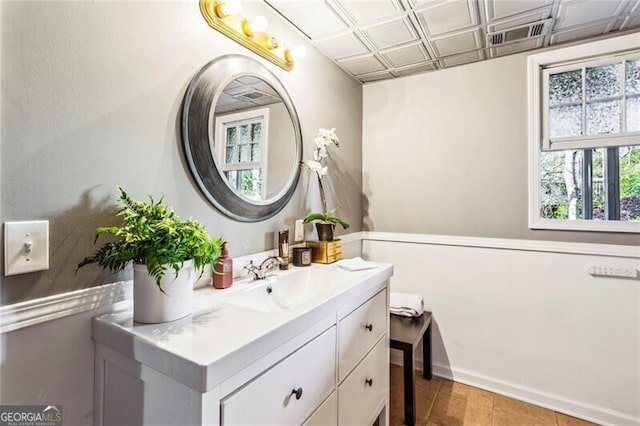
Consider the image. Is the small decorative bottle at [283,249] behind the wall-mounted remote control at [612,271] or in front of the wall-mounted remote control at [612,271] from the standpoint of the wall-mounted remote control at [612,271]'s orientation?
in front

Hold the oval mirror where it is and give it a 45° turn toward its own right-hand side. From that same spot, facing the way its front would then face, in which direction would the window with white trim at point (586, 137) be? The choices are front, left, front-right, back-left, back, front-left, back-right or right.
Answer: left

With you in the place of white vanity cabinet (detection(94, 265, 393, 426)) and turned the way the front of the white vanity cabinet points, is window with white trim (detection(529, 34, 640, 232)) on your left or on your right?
on your left

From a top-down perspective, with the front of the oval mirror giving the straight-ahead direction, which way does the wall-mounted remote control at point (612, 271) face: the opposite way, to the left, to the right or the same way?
to the right

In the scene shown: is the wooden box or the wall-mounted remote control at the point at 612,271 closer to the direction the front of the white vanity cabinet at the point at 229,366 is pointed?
the wall-mounted remote control

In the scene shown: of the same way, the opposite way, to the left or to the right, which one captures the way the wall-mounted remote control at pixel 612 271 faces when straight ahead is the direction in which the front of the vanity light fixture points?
to the right

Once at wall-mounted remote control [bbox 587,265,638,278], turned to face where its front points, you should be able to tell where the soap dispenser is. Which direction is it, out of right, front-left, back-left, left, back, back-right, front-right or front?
front-right

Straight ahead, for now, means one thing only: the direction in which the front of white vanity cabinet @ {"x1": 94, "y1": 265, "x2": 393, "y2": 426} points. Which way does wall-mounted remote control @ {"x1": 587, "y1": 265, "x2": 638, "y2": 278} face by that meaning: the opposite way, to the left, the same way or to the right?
to the right

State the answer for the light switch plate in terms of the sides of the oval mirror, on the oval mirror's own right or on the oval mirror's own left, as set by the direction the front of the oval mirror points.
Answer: on the oval mirror's own right
